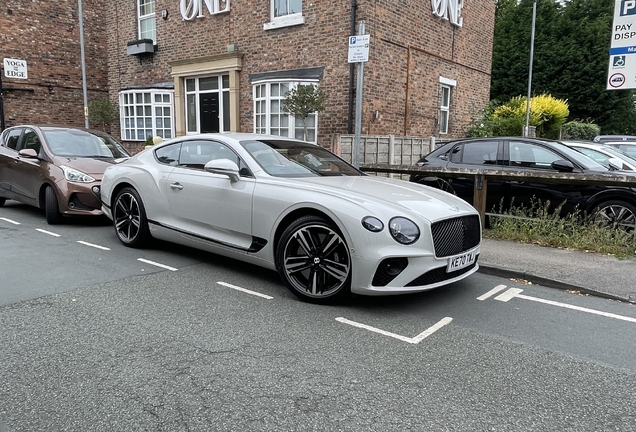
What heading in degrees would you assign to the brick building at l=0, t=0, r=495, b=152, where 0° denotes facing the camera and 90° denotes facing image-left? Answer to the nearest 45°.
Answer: approximately 45°

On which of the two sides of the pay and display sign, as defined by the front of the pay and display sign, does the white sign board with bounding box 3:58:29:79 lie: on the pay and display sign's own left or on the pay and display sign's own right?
on the pay and display sign's own right

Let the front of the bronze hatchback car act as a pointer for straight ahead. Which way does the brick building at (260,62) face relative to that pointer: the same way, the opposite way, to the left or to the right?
to the right

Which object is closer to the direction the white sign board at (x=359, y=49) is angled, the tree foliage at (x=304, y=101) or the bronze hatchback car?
the bronze hatchback car

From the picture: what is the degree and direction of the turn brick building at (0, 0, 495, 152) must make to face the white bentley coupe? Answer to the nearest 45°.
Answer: approximately 45° to its left

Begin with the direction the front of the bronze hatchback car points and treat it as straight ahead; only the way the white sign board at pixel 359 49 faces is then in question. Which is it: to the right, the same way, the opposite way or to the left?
to the right

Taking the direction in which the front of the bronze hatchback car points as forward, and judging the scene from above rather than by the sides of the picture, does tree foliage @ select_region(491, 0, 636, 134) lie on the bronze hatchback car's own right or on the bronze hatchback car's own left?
on the bronze hatchback car's own left

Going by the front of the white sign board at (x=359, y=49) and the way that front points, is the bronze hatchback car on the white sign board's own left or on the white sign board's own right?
on the white sign board's own right

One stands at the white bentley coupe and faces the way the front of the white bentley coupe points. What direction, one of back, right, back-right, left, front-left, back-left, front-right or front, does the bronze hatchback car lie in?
back

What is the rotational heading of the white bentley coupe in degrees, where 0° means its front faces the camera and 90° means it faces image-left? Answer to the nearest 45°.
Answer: approximately 315°

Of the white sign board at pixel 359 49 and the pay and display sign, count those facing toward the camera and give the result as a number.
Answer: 2
